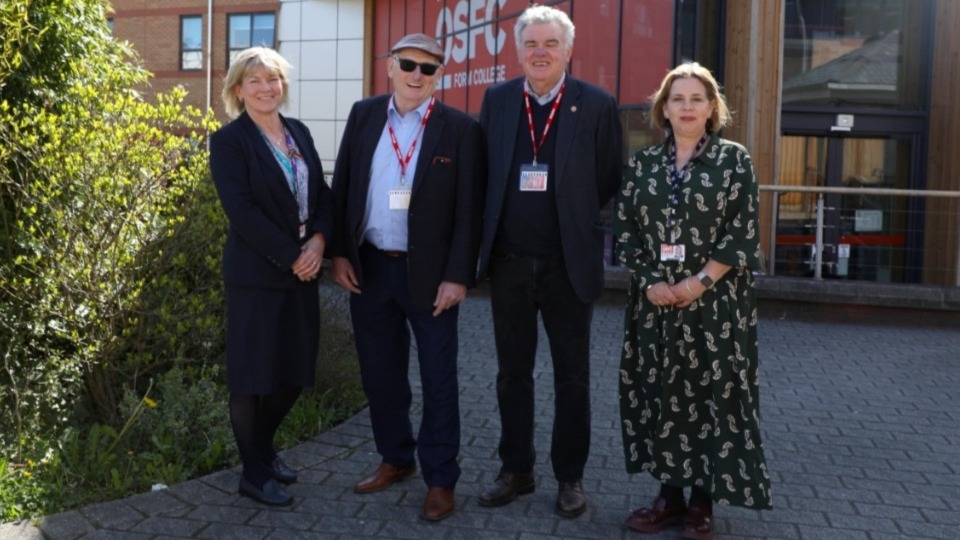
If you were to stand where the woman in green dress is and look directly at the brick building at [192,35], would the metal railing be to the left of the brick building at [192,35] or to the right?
right

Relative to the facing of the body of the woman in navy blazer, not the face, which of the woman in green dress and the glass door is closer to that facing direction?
the woman in green dress

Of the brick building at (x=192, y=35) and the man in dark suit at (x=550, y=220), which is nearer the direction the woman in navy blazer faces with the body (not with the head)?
the man in dark suit

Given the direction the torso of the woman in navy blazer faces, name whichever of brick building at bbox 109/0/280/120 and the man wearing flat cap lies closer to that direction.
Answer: the man wearing flat cap

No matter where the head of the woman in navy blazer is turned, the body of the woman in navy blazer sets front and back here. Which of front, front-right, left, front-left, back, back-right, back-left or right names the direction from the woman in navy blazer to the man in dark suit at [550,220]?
front-left

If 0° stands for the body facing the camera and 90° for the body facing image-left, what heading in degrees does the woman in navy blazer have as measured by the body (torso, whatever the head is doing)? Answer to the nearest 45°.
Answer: approximately 315°

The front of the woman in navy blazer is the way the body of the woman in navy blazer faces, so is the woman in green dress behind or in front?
in front

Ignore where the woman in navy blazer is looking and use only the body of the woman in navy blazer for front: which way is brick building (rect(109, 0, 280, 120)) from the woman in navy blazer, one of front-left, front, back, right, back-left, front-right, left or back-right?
back-left

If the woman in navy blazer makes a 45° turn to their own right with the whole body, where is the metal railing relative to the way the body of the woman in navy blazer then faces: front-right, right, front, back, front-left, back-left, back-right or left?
back-left

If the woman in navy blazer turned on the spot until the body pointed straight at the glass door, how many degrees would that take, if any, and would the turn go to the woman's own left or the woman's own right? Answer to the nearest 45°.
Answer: approximately 90° to the woman's own left

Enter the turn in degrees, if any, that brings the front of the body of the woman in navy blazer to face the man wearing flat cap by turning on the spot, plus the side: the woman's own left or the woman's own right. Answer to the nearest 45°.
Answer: approximately 45° to the woman's own left
